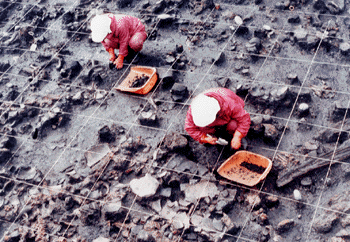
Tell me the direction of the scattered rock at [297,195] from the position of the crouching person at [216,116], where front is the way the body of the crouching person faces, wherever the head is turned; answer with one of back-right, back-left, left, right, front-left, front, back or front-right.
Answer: front-left

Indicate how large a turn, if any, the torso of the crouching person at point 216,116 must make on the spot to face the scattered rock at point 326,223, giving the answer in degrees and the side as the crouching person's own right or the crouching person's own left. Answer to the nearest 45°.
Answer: approximately 45° to the crouching person's own left

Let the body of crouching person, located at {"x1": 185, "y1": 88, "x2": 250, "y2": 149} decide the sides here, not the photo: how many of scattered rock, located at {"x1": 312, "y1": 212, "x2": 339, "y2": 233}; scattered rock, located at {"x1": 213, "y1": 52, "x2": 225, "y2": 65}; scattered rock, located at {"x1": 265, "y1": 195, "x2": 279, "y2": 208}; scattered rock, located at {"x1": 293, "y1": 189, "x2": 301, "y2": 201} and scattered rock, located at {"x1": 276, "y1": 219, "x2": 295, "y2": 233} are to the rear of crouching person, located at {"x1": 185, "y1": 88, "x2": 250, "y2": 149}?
1

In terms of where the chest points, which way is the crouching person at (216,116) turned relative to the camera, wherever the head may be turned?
toward the camera

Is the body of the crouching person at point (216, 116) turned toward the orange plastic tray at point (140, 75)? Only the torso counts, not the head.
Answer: no

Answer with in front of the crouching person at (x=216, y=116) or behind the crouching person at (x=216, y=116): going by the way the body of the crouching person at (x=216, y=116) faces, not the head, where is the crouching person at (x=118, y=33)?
behind

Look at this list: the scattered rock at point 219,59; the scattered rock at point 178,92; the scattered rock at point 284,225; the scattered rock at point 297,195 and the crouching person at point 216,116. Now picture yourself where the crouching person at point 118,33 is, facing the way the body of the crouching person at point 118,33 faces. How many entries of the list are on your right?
0

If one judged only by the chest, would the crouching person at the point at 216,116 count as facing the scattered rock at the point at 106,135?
no

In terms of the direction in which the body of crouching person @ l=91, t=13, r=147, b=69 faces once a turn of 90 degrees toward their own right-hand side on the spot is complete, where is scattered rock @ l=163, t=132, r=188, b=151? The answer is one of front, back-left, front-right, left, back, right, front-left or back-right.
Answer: back-left

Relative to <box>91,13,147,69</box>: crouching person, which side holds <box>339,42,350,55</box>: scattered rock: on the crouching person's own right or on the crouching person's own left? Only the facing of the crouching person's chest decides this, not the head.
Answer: on the crouching person's own left

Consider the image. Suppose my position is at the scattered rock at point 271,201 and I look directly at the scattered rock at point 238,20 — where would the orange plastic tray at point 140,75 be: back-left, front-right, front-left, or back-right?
front-left

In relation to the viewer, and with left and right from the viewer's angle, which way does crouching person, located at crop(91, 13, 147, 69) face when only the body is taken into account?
facing the viewer and to the left of the viewer

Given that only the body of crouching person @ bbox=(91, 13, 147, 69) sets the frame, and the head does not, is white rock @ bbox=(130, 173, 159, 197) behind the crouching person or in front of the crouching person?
in front
